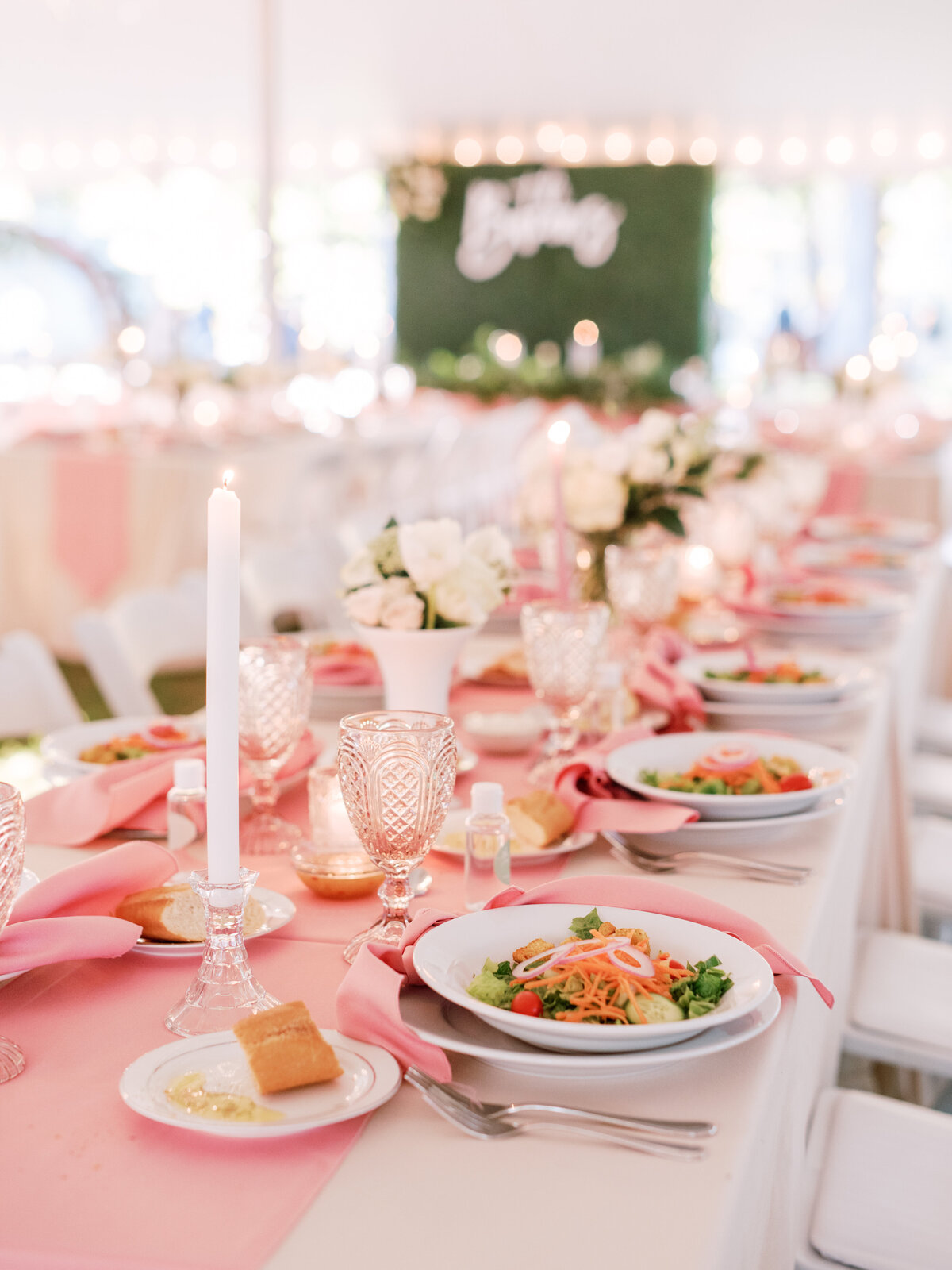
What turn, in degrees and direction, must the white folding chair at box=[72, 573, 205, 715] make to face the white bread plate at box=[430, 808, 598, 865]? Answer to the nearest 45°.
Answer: approximately 45° to its right

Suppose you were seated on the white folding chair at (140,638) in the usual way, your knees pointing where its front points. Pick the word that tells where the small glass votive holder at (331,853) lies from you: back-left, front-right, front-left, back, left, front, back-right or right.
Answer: front-right

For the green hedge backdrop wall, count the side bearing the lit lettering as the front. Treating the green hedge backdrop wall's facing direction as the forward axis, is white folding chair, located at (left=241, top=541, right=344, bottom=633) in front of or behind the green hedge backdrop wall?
in front

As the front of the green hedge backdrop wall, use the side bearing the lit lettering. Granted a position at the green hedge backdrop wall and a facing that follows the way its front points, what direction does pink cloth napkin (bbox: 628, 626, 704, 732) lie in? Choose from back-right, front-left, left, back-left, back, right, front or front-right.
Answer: front

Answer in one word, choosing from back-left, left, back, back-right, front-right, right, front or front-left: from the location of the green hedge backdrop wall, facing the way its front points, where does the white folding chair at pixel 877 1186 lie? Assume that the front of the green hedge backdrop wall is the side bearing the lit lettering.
front

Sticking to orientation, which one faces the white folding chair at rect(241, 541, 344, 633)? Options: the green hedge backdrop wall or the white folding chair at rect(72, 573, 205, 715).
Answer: the green hedge backdrop wall

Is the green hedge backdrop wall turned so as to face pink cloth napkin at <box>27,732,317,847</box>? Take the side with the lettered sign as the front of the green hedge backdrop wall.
yes

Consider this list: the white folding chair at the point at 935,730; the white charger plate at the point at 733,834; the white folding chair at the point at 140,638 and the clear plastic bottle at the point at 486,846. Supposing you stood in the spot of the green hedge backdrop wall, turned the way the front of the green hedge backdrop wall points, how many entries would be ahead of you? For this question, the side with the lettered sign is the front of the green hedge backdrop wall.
4

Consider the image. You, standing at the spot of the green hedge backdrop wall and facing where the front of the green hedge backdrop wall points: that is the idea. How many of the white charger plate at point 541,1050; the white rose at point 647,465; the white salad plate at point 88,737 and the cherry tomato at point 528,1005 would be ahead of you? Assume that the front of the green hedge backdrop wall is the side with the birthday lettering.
4

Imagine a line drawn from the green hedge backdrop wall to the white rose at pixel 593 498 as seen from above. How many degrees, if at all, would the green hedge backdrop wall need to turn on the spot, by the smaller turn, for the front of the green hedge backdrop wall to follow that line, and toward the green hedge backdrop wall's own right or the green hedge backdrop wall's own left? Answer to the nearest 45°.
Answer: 0° — it already faces it

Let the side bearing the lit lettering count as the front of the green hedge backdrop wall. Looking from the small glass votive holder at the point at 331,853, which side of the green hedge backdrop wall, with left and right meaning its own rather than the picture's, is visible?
front

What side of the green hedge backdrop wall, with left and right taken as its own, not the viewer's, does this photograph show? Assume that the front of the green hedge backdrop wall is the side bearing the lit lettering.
front

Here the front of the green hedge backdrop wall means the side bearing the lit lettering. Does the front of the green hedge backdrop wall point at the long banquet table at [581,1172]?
yes

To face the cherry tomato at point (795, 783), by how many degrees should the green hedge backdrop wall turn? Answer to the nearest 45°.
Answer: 0° — it already faces it

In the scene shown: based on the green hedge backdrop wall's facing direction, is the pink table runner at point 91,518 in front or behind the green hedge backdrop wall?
in front

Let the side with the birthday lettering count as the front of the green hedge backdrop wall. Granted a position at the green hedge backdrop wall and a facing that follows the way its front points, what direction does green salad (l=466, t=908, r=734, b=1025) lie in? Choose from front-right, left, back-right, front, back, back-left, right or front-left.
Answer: front

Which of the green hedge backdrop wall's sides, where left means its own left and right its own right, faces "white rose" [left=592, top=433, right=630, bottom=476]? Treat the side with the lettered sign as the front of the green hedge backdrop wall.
front

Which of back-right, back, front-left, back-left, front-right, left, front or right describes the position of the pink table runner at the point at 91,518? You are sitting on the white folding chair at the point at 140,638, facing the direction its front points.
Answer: back-left
